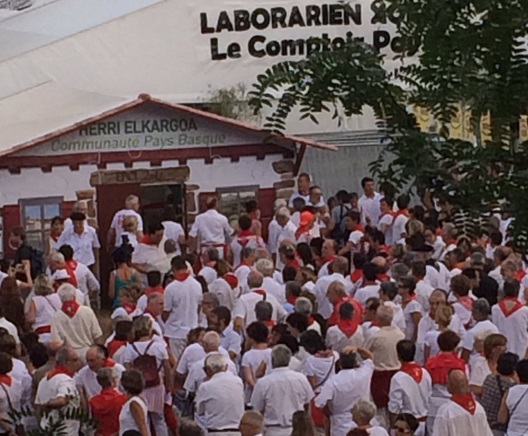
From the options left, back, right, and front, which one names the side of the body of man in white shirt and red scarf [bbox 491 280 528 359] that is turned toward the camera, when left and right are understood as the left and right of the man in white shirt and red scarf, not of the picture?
back

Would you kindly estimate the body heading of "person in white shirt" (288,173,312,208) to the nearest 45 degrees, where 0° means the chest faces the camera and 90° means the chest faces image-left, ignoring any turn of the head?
approximately 0°

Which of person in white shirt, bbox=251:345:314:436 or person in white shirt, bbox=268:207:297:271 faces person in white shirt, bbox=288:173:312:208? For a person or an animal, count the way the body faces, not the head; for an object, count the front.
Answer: person in white shirt, bbox=251:345:314:436

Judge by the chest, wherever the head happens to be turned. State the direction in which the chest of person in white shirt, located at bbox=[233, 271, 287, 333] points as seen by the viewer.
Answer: away from the camera

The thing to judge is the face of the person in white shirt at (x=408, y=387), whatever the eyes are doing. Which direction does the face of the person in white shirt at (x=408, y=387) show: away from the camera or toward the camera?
away from the camera

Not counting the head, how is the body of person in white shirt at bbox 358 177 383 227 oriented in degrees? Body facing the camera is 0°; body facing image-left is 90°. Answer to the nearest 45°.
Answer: approximately 0°

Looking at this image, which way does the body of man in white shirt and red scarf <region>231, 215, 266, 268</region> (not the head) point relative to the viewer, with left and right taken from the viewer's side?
facing away from the viewer

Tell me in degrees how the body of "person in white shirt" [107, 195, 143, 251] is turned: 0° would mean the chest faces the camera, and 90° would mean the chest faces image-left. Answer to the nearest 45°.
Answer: approximately 315°

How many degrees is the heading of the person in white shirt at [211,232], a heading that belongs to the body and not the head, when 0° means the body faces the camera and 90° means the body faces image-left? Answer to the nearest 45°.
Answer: approximately 180°

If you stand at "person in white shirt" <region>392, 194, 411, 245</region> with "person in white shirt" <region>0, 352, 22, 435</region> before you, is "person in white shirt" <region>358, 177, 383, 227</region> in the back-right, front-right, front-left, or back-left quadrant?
back-right

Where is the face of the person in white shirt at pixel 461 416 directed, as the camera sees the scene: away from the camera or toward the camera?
away from the camera

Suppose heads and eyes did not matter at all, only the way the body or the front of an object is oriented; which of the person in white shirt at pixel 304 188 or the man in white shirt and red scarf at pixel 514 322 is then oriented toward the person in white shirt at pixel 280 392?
the person in white shirt at pixel 304 188

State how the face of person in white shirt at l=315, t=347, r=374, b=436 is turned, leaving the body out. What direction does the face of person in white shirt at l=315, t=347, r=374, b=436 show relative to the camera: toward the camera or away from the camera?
away from the camera
